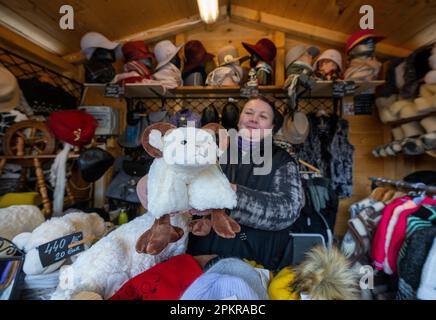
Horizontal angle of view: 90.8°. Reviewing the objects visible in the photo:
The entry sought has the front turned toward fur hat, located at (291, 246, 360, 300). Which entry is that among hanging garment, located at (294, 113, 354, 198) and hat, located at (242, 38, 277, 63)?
the hanging garment

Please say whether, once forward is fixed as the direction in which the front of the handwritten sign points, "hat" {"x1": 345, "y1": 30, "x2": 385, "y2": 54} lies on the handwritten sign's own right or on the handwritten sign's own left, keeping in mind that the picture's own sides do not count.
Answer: on the handwritten sign's own left

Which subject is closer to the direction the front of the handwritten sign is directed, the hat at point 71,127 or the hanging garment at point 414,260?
the hanging garment

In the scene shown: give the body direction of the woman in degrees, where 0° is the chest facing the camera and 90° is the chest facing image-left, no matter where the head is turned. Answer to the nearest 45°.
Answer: approximately 45°
